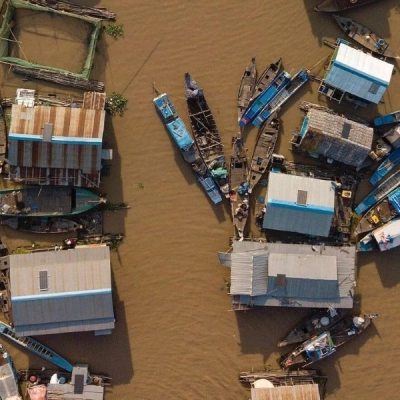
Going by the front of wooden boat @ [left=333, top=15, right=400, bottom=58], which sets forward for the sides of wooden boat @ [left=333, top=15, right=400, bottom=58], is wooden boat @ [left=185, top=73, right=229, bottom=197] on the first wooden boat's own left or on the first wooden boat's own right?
on the first wooden boat's own left

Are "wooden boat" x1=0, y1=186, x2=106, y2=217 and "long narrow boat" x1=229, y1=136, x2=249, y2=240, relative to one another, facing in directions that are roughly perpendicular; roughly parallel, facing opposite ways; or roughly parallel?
roughly perpendicular

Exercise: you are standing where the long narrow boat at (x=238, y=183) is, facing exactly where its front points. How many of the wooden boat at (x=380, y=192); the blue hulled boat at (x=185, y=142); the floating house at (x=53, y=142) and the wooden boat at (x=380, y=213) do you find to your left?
2
